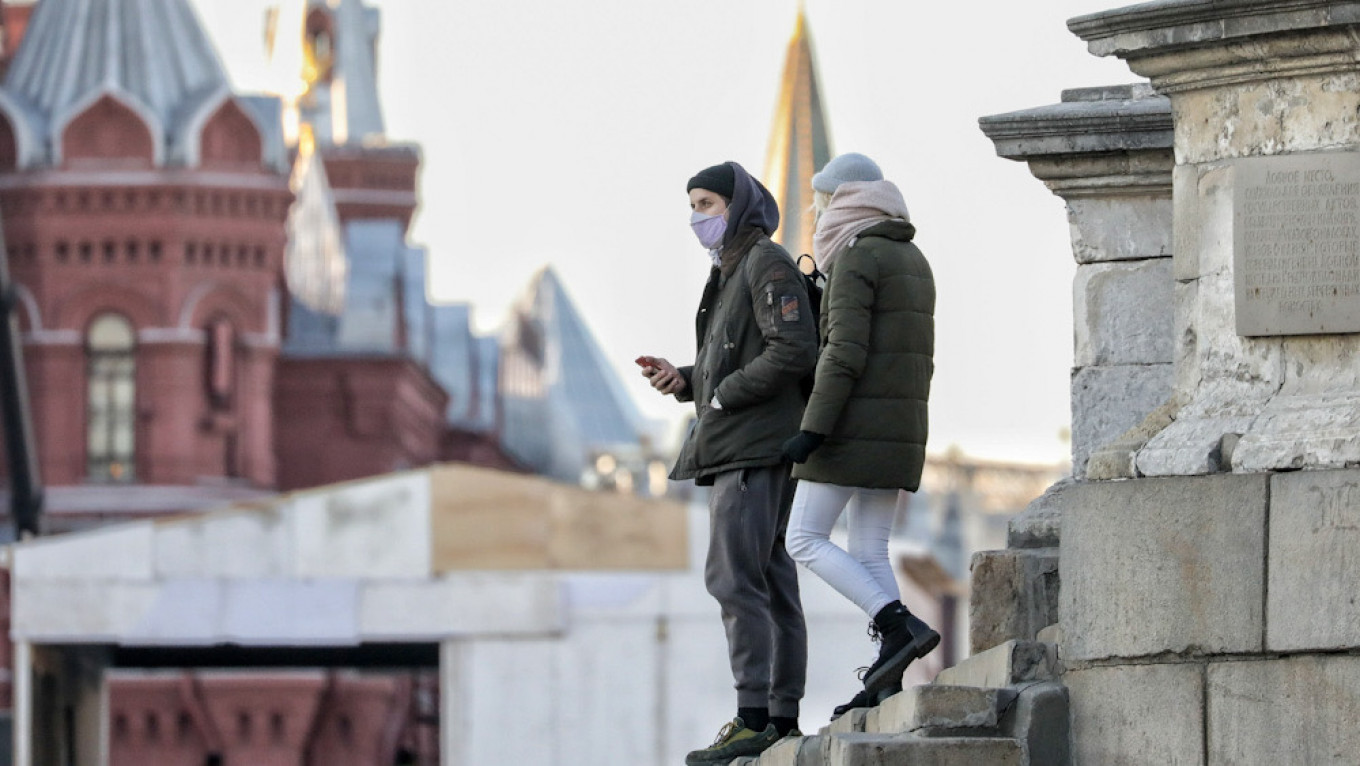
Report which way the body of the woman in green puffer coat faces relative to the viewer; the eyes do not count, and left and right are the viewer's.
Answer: facing away from the viewer and to the left of the viewer

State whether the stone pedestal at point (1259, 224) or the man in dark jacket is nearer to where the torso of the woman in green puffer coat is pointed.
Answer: the man in dark jacket

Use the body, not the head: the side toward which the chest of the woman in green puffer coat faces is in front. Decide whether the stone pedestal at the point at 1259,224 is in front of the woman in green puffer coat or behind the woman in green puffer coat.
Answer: behind

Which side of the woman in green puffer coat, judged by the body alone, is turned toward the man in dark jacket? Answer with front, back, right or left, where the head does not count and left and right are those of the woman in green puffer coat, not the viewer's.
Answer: front

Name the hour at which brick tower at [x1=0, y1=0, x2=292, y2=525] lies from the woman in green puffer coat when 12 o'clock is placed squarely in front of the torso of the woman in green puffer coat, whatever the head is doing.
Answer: The brick tower is roughly at 1 o'clock from the woman in green puffer coat.

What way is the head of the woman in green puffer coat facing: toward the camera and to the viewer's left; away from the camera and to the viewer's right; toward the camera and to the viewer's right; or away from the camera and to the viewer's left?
away from the camera and to the viewer's left

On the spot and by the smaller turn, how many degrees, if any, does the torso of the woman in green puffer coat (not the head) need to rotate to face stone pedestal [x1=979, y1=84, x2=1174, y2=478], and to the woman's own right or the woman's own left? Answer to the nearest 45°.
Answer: approximately 90° to the woman's own right
